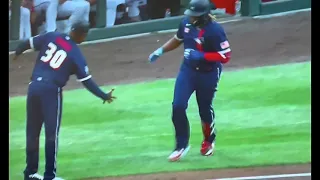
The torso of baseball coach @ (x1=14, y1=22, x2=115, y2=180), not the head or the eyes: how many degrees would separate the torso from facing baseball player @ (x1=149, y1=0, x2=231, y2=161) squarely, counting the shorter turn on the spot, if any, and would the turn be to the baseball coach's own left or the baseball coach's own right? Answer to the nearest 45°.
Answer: approximately 45° to the baseball coach's own right

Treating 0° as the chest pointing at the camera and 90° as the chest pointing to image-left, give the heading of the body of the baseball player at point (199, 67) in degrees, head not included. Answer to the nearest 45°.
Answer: approximately 45°

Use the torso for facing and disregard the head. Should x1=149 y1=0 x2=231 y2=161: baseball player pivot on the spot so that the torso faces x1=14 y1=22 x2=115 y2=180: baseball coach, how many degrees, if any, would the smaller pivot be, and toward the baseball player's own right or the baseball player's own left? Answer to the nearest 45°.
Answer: approximately 45° to the baseball player's own right

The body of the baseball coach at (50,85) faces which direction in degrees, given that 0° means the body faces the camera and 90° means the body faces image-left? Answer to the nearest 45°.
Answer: approximately 225°

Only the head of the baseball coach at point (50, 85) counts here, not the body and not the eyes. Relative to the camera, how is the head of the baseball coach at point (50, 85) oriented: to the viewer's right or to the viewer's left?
to the viewer's right

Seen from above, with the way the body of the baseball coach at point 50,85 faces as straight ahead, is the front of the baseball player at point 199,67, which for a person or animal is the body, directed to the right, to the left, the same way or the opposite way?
the opposite way
